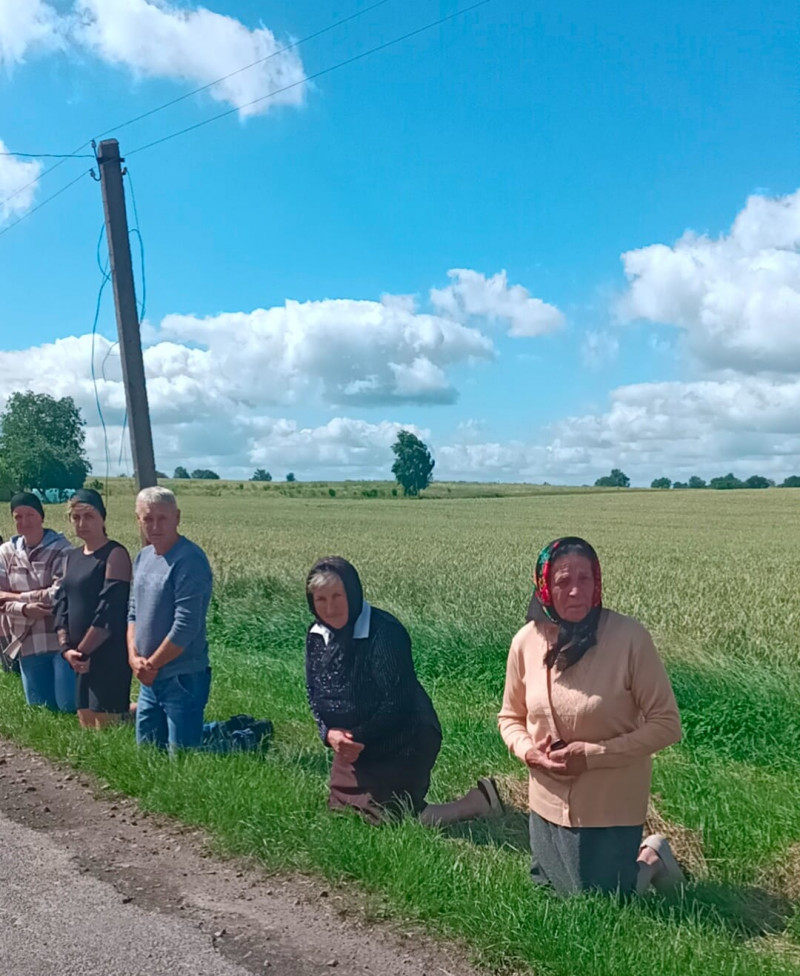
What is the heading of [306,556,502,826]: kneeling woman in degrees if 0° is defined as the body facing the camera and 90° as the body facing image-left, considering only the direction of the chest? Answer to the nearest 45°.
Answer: approximately 45°

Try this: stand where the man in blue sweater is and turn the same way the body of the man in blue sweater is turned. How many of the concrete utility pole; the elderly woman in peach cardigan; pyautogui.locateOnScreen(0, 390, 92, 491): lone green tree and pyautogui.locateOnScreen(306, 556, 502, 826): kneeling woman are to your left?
2

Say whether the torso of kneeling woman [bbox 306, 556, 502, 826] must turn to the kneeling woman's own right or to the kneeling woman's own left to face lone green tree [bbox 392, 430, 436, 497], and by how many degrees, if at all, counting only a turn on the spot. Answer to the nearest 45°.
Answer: approximately 135° to the kneeling woman's own right

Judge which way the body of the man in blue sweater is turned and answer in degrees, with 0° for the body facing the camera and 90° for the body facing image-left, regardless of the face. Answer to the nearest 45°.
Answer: approximately 45°

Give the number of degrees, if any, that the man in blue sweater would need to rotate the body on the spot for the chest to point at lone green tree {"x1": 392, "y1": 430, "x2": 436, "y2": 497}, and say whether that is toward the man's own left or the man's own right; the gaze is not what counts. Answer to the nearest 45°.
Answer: approximately 135° to the man's own right

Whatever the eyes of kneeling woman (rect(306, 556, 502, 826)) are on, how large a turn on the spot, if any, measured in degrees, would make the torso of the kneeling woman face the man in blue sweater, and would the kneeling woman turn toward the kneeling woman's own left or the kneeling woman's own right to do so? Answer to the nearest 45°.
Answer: approximately 90° to the kneeling woman's own right

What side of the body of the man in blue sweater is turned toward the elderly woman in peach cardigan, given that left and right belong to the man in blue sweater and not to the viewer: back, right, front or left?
left

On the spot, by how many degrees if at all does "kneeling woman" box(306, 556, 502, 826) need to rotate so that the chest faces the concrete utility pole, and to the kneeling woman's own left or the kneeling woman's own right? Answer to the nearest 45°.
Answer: approximately 90° to the kneeling woman's own right

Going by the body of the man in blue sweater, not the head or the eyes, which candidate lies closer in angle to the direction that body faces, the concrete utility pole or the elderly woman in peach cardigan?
the elderly woman in peach cardigan
